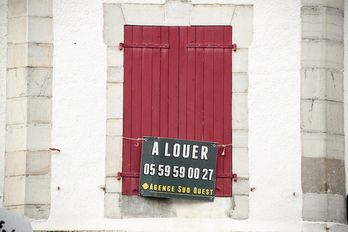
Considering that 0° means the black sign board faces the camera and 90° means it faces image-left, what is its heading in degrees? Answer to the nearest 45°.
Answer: approximately 0°

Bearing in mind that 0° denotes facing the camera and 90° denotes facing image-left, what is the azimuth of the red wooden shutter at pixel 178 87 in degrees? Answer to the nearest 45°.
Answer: approximately 0°
